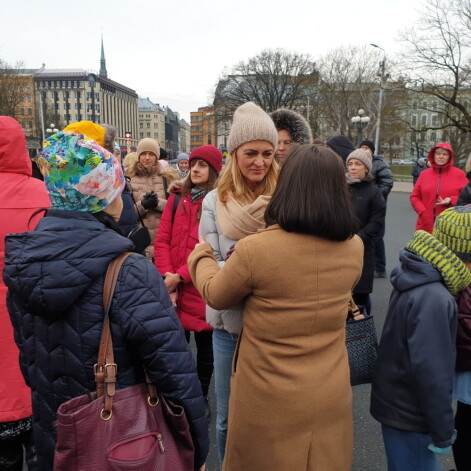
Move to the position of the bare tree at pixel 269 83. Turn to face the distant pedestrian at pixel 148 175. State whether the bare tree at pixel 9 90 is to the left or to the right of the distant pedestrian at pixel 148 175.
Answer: right

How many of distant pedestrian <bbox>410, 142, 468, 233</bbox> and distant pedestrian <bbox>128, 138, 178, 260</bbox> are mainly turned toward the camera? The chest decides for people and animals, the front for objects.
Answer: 2

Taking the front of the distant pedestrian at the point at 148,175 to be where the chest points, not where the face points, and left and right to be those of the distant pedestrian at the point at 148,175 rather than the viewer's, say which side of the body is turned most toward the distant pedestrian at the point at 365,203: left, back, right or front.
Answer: left

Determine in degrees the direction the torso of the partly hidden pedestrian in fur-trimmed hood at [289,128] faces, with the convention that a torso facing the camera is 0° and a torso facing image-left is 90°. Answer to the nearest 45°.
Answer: approximately 45°

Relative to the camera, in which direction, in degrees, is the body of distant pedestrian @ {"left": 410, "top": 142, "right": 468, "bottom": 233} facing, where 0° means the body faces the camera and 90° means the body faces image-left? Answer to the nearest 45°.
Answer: approximately 0°
